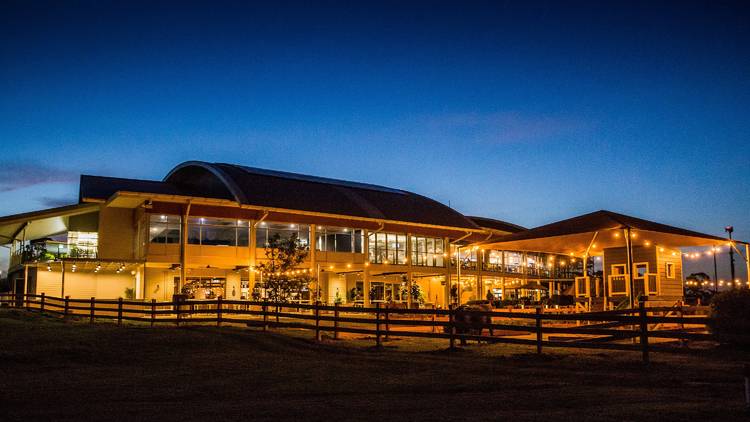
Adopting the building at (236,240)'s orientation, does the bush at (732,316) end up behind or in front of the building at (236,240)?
in front

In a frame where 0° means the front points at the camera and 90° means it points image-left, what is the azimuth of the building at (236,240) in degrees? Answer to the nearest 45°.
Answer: approximately 315°
